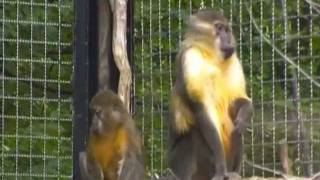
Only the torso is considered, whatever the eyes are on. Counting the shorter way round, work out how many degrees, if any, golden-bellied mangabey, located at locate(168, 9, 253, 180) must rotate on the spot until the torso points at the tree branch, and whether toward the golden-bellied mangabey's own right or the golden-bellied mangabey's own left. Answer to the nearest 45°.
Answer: approximately 135° to the golden-bellied mangabey's own right

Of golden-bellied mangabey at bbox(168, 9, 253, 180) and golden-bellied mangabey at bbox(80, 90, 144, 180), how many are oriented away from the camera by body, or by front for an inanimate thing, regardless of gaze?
0

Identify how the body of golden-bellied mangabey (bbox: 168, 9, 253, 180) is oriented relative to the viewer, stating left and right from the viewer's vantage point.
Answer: facing the viewer and to the right of the viewer

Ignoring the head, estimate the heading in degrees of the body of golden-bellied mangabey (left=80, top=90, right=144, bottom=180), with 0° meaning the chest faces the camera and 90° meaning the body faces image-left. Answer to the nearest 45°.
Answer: approximately 45°

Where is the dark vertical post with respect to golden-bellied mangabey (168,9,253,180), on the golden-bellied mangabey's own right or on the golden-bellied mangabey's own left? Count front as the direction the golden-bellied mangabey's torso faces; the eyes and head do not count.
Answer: on the golden-bellied mangabey's own right

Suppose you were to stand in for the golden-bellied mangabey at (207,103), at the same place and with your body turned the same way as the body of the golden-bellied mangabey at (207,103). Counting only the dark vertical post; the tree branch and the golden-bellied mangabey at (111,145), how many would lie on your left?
0
